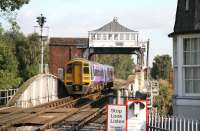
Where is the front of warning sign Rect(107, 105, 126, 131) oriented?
toward the camera

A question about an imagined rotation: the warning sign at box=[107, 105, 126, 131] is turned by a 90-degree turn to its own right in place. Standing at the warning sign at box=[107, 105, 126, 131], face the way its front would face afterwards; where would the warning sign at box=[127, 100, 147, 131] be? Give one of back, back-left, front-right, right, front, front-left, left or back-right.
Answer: back

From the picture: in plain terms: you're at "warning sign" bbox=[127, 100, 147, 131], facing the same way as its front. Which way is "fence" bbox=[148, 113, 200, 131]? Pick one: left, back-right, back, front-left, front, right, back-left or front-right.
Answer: back-left

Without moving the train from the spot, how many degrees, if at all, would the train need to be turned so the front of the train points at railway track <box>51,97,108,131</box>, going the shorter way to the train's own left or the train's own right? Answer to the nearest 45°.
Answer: approximately 45° to the train's own left

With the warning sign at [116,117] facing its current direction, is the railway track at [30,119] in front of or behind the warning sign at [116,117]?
behind

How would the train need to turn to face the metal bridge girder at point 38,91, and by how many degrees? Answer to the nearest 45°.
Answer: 0° — it already faces it

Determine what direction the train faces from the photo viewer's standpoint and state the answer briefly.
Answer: facing the viewer and to the left of the viewer

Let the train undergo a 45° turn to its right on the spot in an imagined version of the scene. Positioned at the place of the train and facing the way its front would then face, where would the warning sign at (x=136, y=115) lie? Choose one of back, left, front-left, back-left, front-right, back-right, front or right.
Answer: left

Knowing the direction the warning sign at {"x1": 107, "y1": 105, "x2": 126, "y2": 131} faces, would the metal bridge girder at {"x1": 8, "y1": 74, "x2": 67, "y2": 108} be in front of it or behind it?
behind

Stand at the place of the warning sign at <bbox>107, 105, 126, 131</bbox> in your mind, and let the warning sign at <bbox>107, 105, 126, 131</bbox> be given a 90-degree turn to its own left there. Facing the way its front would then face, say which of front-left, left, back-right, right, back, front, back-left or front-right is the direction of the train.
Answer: left

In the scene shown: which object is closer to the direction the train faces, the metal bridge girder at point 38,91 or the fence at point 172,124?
the metal bridge girder
